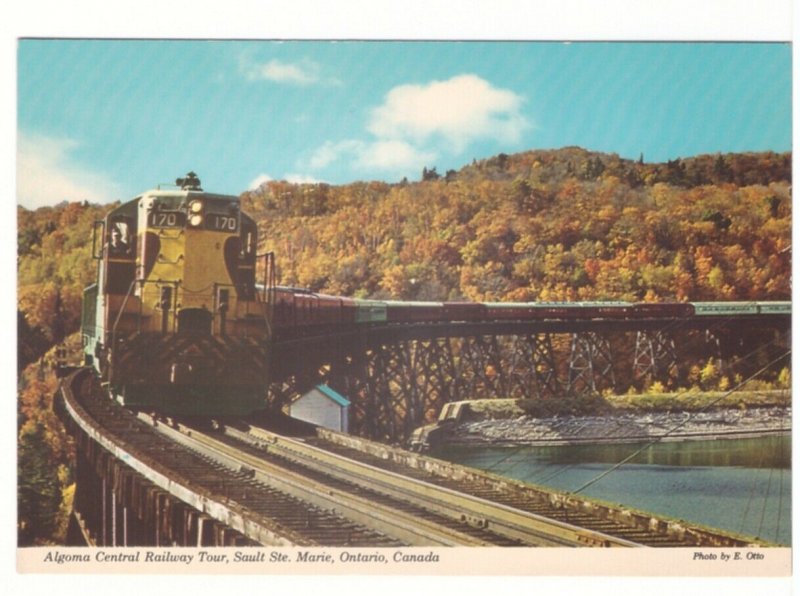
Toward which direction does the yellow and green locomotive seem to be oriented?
toward the camera

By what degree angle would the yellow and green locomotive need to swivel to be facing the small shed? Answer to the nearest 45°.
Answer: approximately 90° to its left
